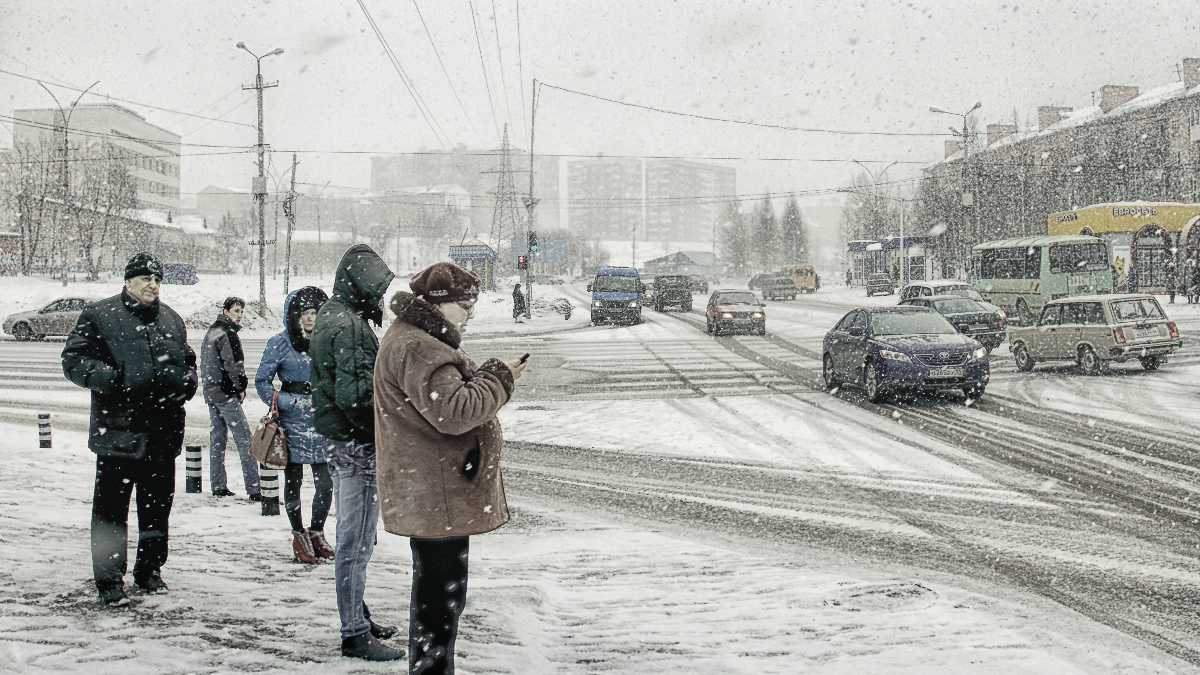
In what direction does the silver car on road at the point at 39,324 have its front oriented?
to the viewer's left

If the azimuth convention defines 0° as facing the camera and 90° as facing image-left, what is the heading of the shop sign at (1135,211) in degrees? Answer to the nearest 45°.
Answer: approximately 0°

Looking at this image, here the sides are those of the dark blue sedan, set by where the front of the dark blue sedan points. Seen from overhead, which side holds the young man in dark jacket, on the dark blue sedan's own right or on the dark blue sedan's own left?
on the dark blue sedan's own right

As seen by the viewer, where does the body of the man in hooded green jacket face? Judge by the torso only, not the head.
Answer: to the viewer's right

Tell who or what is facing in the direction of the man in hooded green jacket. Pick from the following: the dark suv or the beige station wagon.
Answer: the dark suv

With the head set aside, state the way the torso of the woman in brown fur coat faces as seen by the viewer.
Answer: to the viewer's right

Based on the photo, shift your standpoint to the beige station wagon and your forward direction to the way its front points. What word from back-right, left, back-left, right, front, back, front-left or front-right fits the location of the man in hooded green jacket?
back-left

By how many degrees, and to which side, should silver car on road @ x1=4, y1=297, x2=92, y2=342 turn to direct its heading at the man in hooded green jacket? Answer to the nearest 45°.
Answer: approximately 90° to its left

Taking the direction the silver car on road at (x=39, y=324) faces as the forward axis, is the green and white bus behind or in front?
behind

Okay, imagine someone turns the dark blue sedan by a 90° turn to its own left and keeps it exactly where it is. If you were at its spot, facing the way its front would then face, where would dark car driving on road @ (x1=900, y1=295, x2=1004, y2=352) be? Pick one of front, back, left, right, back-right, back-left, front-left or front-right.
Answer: front-left
